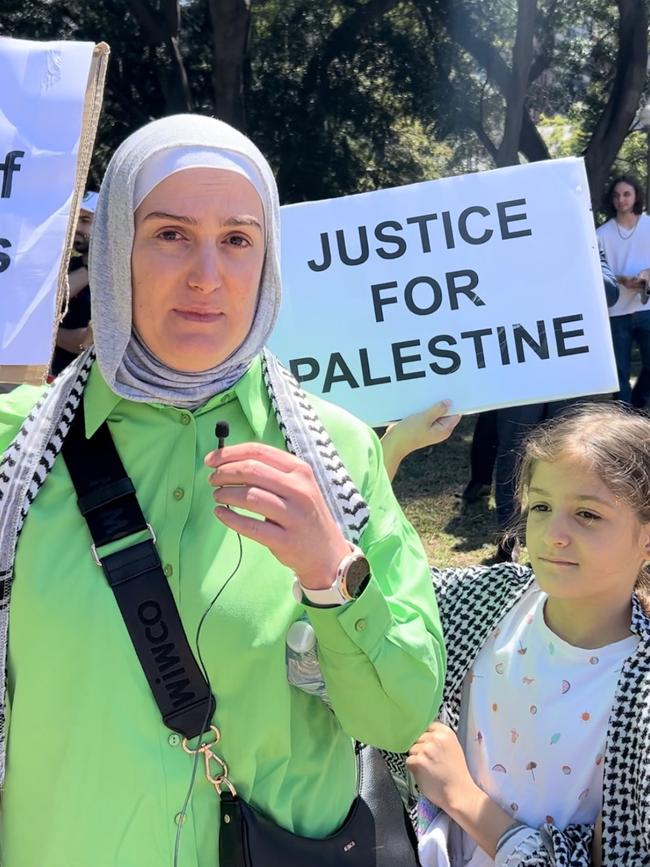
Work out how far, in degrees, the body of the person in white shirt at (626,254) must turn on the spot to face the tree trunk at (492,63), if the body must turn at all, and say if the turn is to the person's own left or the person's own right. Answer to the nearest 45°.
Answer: approximately 180°

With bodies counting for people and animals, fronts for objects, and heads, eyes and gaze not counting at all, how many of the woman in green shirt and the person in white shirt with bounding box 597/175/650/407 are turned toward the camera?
2

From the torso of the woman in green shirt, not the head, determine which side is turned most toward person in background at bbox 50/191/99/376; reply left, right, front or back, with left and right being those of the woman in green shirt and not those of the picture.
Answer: back

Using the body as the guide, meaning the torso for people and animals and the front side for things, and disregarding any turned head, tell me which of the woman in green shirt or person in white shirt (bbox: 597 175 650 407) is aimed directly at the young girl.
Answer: the person in white shirt

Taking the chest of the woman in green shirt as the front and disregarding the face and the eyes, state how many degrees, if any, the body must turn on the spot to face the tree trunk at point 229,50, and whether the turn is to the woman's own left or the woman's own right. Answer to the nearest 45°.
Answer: approximately 180°

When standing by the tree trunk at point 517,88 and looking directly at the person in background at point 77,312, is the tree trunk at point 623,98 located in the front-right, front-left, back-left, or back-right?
back-left

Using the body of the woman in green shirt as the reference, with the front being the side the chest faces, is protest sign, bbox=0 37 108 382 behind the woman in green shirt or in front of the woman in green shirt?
behind

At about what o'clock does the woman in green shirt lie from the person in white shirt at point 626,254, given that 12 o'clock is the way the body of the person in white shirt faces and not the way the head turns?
The woman in green shirt is roughly at 12 o'clock from the person in white shirt.

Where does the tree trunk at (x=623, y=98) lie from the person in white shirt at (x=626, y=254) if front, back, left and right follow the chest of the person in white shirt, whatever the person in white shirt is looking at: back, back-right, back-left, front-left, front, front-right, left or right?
back

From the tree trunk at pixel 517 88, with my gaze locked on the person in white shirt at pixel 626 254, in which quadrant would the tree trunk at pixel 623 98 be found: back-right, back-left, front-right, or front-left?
back-left

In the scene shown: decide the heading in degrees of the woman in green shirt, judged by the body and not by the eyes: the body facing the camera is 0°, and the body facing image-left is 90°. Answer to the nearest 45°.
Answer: approximately 0°

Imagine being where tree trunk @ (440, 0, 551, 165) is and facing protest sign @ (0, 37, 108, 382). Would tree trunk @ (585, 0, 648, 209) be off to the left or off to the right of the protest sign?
left
